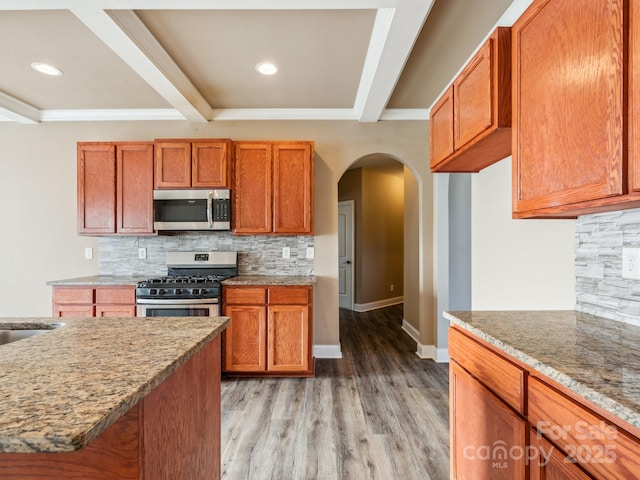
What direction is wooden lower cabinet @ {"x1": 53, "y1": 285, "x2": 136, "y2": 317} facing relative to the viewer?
toward the camera

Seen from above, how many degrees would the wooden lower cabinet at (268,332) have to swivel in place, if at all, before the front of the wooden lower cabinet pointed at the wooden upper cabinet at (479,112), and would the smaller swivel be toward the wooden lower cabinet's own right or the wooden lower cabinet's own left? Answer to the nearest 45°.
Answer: approximately 45° to the wooden lower cabinet's own left

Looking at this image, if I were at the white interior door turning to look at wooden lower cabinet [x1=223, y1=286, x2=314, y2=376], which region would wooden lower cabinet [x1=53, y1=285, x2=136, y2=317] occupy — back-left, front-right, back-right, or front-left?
front-right

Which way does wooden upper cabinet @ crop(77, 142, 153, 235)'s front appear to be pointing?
toward the camera

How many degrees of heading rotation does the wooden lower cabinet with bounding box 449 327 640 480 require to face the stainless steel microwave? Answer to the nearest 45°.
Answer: approximately 45° to its right

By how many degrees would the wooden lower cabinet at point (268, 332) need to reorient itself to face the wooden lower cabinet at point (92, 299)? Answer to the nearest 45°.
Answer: approximately 90° to its right

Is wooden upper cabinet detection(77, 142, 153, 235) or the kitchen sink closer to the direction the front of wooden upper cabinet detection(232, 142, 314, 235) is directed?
the kitchen sink

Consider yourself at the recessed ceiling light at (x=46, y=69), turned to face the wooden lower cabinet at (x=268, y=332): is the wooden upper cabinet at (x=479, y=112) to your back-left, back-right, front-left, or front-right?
front-right

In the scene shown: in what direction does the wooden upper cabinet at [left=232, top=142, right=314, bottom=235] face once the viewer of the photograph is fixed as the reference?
facing the viewer
